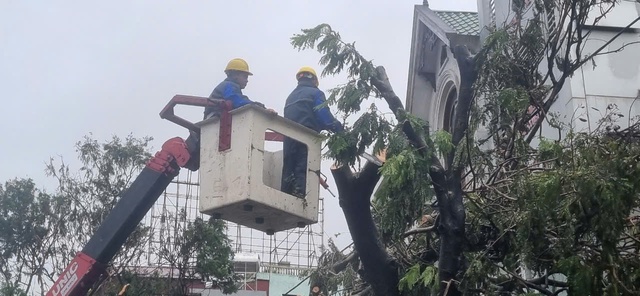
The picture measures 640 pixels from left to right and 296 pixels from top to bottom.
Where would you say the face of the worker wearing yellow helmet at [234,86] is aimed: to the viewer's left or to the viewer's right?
to the viewer's right

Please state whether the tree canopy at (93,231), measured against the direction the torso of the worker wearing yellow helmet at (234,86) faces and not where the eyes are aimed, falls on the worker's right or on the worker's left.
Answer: on the worker's left

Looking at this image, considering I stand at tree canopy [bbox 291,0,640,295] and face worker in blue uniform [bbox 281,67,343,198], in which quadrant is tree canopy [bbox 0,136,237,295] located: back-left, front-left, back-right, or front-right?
front-right

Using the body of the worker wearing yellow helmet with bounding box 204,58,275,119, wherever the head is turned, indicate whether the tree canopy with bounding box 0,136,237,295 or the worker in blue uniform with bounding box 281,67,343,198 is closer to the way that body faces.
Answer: the worker in blue uniform

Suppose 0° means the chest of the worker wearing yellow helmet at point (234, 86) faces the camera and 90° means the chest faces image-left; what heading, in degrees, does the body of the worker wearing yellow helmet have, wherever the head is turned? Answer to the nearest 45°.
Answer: approximately 270°

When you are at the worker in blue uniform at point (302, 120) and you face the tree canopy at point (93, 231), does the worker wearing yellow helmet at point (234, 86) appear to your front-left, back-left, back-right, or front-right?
front-left

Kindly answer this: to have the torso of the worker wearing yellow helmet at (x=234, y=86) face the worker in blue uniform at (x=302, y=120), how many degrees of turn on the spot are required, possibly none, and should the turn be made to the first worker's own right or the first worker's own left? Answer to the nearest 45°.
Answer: approximately 45° to the first worker's own right
